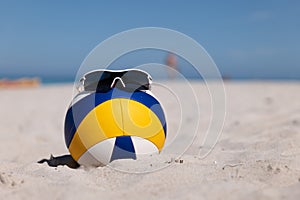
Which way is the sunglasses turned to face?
toward the camera
